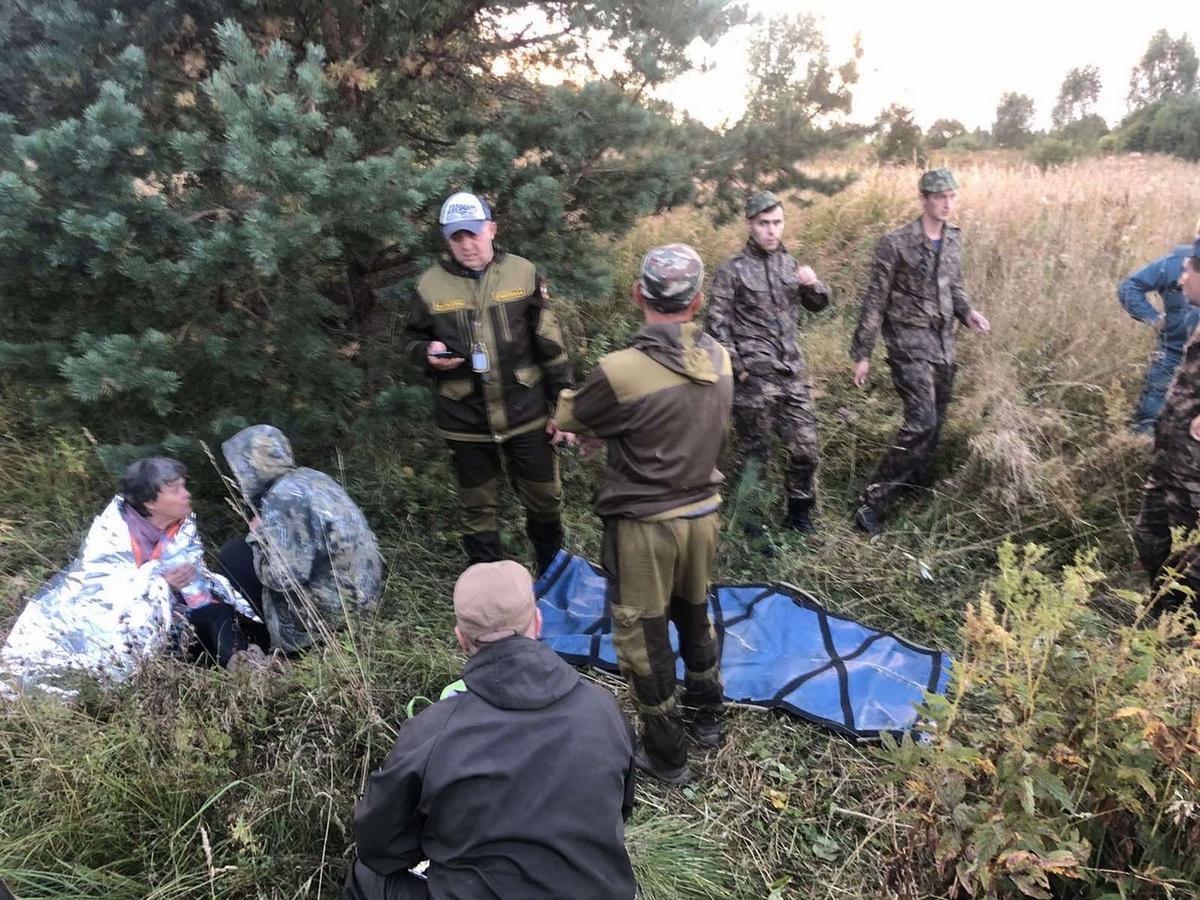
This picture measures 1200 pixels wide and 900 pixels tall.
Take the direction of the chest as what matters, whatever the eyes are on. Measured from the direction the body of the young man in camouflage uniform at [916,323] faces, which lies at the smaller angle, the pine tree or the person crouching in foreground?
the person crouching in foreground

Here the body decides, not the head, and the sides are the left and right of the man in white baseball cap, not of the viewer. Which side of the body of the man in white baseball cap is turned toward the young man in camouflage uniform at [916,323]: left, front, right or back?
left

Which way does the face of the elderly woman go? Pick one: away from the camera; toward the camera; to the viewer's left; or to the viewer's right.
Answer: to the viewer's right

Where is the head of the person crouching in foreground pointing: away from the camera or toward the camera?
away from the camera

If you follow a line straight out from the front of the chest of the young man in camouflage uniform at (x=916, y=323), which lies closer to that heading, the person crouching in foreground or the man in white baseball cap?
the person crouching in foreground

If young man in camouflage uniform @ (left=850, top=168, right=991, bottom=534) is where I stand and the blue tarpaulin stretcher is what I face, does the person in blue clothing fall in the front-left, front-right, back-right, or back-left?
back-left

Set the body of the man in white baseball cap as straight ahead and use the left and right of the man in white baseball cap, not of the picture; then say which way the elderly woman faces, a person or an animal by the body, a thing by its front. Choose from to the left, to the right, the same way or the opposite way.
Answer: to the left

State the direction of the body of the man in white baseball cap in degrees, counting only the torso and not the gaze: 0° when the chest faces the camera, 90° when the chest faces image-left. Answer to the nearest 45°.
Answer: approximately 0°

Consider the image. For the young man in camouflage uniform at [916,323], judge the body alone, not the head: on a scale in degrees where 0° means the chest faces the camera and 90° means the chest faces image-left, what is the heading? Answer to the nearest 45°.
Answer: approximately 315°

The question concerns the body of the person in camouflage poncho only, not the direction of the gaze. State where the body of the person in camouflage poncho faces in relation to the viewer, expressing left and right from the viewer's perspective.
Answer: facing to the left of the viewer

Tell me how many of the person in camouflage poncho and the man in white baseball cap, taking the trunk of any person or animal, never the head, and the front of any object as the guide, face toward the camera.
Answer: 1

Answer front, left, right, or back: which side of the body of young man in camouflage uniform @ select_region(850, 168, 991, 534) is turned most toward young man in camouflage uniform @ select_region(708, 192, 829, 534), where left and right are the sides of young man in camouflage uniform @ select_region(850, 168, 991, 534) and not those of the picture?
right

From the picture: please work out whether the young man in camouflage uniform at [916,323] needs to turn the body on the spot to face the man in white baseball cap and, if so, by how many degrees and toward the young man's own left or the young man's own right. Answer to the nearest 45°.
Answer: approximately 90° to the young man's own right

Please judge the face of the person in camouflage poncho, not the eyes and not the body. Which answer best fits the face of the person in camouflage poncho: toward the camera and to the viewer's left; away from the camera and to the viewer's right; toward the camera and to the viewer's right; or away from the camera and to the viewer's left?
away from the camera and to the viewer's left
